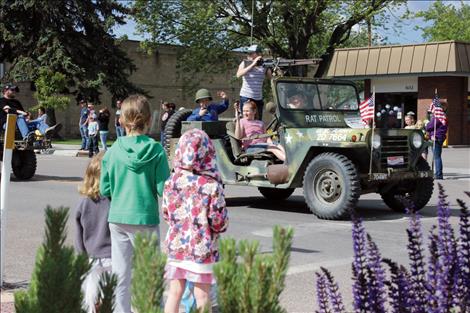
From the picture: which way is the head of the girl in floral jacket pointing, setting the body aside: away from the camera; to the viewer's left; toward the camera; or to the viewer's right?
away from the camera

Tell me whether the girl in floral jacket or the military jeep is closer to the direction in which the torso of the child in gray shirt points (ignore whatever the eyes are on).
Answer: the military jeep

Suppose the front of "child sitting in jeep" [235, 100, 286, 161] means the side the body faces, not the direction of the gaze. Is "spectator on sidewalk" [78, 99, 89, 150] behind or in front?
behind

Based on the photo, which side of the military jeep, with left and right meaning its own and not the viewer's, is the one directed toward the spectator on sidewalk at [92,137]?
back

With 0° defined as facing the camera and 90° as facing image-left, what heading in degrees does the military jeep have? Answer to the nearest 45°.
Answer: approximately 315°

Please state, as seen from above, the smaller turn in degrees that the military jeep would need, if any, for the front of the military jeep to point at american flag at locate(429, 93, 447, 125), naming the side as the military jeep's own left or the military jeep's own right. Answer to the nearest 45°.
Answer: approximately 90° to the military jeep's own left

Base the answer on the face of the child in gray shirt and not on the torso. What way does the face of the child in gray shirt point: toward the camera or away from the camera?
away from the camera

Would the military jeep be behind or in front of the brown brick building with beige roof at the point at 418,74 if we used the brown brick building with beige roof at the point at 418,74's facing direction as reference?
in front

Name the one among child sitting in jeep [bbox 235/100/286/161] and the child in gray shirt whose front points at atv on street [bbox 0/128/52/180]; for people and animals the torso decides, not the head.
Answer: the child in gray shirt

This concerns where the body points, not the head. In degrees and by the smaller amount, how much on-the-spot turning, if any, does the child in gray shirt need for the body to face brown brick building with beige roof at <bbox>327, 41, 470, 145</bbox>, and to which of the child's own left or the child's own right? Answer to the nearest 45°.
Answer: approximately 45° to the child's own right

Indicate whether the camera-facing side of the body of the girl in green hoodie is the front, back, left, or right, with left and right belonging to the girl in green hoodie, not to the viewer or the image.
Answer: back

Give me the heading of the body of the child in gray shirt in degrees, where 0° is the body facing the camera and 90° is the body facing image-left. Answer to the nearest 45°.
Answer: approximately 180°

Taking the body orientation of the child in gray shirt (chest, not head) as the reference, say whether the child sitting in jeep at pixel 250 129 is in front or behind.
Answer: in front

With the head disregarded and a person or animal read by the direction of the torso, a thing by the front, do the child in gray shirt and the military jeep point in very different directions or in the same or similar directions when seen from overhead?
very different directions

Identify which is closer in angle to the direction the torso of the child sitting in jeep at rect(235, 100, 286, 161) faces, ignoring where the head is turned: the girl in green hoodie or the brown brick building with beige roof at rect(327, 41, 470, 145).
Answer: the girl in green hoodie

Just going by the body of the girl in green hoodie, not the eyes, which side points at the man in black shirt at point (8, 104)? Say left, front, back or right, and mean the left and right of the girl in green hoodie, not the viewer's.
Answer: front

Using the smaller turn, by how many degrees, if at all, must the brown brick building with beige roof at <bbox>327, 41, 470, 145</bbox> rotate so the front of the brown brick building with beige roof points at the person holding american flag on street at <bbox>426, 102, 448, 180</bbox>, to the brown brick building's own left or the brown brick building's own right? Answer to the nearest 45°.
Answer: approximately 45° to the brown brick building's own left
